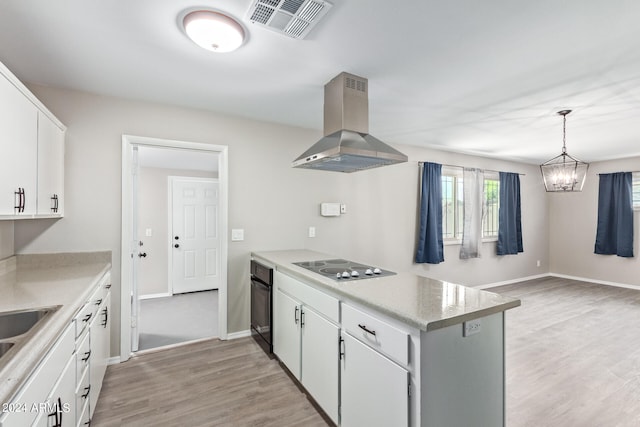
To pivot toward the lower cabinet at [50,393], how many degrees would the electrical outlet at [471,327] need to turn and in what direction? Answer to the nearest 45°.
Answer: approximately 90° to its right

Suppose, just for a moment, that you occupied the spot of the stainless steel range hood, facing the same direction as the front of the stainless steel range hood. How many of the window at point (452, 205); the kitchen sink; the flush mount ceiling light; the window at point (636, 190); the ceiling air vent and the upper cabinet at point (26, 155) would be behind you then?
2

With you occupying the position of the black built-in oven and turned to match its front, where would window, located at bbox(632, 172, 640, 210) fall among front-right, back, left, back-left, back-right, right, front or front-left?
back

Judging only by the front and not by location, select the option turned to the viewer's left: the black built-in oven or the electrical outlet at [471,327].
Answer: the black built-in oven

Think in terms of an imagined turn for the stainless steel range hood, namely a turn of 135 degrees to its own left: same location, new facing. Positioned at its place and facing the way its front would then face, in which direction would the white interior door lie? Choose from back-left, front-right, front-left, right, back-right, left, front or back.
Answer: back-left

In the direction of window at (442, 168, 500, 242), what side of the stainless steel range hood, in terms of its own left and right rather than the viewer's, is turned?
back

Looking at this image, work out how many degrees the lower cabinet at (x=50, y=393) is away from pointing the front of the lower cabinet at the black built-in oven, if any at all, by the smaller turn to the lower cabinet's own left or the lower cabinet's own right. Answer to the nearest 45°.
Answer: approximately 45° to the lower cabinet's own left

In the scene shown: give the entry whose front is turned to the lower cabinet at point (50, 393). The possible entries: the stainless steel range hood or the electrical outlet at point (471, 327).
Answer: the stainless steel range hood

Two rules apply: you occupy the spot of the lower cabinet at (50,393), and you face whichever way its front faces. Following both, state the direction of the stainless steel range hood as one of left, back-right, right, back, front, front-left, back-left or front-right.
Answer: front

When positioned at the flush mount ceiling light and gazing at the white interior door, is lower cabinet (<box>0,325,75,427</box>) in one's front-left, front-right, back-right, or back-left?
back-left

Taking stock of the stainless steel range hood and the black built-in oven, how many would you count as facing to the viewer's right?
0

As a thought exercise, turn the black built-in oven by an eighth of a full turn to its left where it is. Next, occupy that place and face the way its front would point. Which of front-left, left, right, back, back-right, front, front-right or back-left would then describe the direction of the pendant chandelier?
back-left

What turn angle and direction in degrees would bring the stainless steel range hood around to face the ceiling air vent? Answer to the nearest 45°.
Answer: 0° — it already faces it

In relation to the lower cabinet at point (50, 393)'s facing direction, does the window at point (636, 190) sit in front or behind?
in front

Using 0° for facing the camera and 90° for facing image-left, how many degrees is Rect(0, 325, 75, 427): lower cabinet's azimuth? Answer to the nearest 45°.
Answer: approximately 270°

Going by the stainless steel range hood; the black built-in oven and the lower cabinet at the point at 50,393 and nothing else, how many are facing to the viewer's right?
1

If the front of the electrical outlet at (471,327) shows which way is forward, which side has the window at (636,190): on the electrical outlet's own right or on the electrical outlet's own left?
on the electrical outlet's own left
